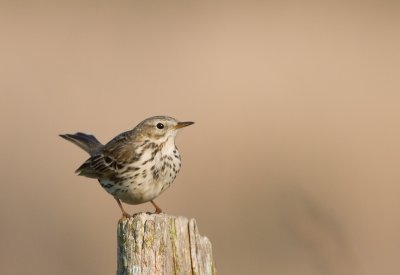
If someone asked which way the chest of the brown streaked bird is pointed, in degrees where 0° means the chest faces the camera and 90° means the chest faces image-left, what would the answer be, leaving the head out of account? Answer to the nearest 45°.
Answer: approximately 315°
